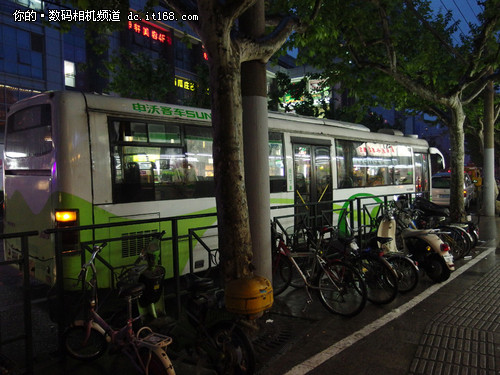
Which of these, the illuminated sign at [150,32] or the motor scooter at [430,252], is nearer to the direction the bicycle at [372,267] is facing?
the illuminated sign

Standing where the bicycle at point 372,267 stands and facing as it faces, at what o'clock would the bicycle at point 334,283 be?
the bicycle at point 334,283 is roughly at 9 o'clock from the bicycle at point 372,267.

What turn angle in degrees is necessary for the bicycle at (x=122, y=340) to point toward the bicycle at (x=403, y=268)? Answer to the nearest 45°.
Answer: approximately 135° to its right

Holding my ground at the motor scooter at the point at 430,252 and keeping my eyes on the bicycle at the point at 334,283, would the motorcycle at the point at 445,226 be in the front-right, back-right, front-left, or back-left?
back-right

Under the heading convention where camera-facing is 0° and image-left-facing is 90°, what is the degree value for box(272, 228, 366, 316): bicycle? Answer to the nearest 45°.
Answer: approximately 135°

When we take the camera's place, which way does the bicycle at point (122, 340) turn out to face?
facing away from the viewer and to the left of the viewer
